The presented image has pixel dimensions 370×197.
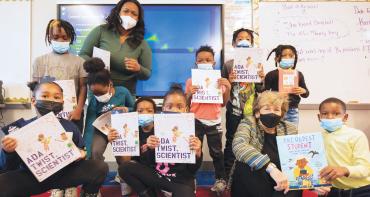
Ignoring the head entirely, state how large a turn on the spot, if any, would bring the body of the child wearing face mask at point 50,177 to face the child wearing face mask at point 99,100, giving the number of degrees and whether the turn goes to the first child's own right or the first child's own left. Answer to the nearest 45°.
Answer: approximately 135° to the first child's own left

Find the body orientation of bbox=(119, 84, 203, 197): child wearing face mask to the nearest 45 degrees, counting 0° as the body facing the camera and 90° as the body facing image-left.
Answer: approximately 0°

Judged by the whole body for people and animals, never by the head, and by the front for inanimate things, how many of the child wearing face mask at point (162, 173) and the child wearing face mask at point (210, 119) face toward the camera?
2

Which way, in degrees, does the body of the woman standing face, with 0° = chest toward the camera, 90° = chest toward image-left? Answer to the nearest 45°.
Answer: approximately 0°

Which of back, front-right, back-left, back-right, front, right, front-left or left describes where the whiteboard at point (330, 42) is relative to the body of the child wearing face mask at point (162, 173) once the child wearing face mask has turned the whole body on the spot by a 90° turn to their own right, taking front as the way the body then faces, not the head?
back-right

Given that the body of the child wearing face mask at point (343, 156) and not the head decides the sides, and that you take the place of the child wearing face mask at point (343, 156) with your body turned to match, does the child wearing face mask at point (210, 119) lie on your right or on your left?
on your right

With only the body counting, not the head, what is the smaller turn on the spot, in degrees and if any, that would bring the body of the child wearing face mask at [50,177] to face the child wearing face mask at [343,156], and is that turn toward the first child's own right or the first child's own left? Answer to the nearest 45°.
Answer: approximately 90° to the first child's own left

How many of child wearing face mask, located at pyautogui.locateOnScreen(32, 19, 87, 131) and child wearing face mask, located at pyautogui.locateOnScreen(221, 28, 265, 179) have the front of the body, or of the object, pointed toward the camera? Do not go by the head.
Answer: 2

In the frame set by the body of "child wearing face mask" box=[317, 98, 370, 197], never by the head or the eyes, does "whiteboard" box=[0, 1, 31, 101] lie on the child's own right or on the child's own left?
on the child's own right
